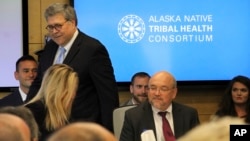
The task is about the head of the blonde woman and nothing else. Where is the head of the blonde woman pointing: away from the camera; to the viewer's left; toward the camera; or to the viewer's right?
away from the camera

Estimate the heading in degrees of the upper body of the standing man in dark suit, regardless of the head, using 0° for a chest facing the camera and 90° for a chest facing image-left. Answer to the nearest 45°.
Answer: approximately 45°

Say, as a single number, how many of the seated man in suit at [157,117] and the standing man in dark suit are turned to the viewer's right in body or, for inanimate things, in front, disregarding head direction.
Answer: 0

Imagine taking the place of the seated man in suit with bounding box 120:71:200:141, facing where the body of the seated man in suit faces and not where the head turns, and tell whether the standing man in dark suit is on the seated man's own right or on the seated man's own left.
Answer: on the seated man's own right

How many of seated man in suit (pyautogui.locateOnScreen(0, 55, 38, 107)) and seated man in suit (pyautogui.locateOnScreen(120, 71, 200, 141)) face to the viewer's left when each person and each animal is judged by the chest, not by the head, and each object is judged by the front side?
0

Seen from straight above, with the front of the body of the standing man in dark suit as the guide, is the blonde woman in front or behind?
in front
